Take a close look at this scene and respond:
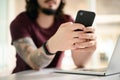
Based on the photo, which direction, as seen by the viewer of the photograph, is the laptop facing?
facing away from the viewer and to the left of the viewer
